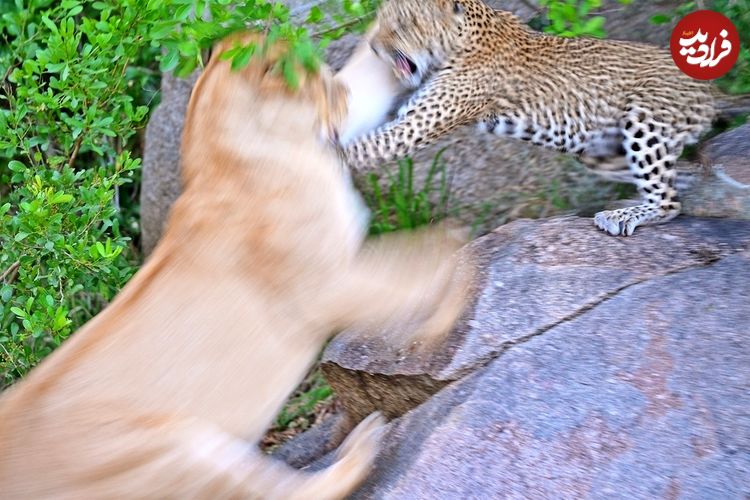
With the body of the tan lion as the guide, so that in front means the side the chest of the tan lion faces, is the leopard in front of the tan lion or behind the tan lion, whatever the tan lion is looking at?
in front

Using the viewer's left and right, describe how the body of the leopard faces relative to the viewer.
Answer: facing to the left of the viewer

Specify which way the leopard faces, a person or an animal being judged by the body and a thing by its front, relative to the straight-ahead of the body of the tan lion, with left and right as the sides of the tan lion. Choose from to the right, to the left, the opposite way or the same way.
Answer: the opposite way

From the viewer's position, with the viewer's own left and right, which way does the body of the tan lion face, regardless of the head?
facing to the right of the viewer

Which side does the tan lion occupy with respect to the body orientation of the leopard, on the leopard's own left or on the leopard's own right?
on the leopard's own left

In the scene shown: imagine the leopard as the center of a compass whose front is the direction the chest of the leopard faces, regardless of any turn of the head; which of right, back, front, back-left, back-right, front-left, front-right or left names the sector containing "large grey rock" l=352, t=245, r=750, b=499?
left

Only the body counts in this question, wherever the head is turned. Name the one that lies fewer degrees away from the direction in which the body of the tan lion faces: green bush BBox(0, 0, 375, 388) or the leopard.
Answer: the leopard

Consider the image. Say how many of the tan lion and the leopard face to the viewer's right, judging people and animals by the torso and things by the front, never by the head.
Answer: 1

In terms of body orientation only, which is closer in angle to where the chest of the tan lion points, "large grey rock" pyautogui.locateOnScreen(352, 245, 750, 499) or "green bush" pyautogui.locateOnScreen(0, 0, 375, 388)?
the large grey rock
